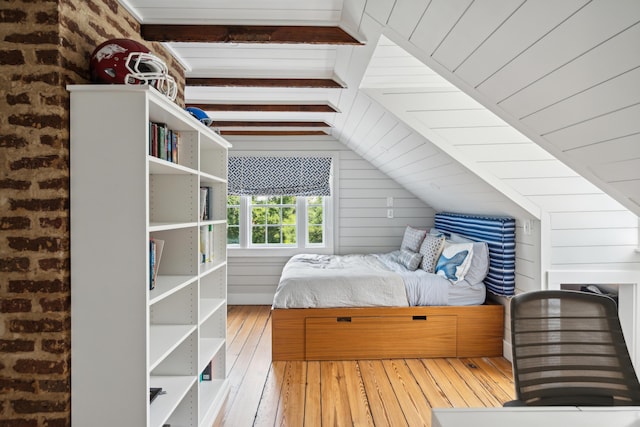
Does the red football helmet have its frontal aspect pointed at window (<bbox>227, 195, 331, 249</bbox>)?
no

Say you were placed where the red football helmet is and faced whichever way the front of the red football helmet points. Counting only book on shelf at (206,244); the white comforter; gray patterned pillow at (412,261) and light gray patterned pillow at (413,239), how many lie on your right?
0

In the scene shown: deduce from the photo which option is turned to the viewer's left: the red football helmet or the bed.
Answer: the bed

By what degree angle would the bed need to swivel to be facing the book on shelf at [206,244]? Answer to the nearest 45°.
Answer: approximately 45° to its left

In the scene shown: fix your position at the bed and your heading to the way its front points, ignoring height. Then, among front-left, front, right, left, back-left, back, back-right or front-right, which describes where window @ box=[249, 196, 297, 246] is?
front-right

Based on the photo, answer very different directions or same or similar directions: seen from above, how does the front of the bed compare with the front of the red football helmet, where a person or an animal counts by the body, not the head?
very different directions

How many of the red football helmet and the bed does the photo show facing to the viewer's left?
1

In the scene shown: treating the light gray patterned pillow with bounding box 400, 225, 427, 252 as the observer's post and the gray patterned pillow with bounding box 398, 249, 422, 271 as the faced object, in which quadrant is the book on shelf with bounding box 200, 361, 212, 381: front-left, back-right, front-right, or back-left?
front-right

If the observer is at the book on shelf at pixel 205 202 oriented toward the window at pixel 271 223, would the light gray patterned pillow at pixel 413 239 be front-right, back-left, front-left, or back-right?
front-right

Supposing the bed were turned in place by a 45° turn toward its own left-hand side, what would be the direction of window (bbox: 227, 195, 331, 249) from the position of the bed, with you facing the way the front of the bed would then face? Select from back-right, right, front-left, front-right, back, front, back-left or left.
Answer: right

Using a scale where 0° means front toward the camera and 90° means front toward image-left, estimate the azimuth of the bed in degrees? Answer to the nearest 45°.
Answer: approximately 90°
